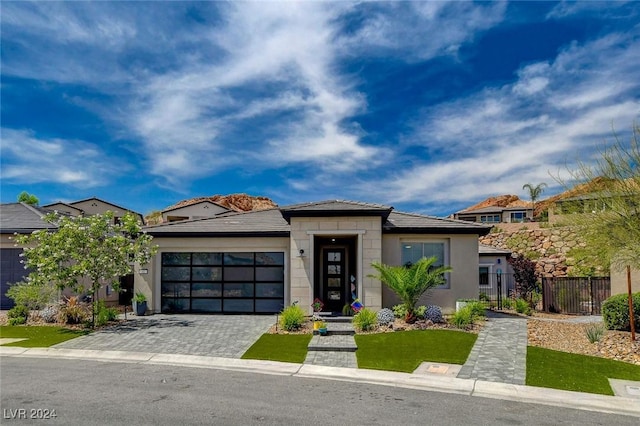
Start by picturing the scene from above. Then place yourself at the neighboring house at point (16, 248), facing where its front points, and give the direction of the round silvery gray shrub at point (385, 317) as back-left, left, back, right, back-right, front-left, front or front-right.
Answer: front-left

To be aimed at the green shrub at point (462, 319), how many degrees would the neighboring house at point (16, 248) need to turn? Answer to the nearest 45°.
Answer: approximately 45° to its left

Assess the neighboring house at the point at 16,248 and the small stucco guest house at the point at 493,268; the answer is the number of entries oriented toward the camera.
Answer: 2

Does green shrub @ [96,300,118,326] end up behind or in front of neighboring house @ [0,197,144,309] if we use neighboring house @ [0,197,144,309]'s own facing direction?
in front

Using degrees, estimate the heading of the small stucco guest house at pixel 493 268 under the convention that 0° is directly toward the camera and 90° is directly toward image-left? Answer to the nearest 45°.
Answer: approximately 0°

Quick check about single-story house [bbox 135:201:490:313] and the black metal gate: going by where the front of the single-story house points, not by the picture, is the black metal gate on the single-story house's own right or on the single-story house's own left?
on the single-story house's own left

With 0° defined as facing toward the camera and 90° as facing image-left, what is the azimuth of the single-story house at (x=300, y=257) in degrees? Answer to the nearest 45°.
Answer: approximately 0°

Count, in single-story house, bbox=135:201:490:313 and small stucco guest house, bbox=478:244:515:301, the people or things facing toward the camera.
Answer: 2

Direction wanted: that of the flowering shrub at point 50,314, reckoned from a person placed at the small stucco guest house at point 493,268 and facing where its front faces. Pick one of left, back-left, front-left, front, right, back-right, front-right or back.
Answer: front-right

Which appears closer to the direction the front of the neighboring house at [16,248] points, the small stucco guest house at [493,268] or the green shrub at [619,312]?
the green shrub

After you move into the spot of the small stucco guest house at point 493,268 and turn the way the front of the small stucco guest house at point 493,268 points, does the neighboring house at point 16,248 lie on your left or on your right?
on your right

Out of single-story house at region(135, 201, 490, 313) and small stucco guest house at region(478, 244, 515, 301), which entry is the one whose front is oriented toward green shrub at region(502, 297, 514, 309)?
the small stucco guest house
